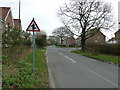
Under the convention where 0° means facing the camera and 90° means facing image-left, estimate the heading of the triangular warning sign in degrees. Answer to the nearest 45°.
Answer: approximately 0°
